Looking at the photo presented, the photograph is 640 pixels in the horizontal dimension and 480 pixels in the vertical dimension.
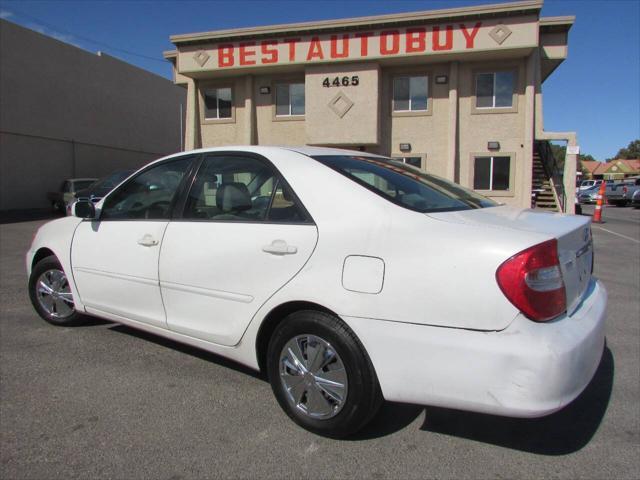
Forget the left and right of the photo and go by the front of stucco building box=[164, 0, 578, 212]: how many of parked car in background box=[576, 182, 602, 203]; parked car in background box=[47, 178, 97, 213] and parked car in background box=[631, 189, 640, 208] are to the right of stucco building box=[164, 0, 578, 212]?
1

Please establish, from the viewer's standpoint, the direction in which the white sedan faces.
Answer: facing away from the viewer and to the left of the viewer

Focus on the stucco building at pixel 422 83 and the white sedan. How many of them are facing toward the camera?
1

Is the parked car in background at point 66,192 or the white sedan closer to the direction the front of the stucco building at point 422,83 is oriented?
the white sedan

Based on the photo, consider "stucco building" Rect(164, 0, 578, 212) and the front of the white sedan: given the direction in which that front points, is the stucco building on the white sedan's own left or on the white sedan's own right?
on the white sedan's own right

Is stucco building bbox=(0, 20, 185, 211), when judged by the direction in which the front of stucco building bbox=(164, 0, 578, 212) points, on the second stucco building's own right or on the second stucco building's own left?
on the second stucco building's own right

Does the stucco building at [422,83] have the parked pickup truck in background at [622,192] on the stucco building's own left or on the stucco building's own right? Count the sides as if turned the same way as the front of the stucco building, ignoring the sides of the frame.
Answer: on the stucco building's own left

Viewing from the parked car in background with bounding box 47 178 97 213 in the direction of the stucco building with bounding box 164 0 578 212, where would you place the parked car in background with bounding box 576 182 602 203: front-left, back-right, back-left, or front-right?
front-left

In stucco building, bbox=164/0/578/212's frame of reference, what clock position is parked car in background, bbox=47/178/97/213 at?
The parked car in background is roughly at 3 o'clock from the stucco building.

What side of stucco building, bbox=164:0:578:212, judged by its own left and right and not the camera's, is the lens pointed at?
front

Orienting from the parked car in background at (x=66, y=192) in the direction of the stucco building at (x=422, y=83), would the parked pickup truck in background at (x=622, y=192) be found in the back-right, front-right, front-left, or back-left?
front-left

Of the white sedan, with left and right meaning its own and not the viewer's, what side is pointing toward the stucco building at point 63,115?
front

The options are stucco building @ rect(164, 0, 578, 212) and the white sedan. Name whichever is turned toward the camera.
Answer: the stucco building

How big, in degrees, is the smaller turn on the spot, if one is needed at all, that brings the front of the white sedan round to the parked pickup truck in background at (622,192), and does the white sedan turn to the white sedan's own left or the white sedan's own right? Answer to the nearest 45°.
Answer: approximately 90° to the white sedan's own right
